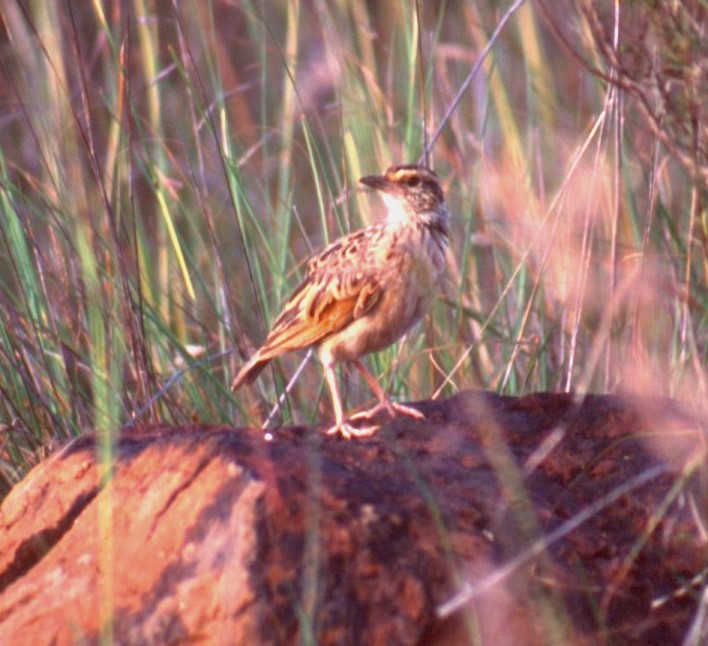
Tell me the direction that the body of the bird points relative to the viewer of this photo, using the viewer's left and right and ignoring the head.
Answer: facing to the right of the viewer
